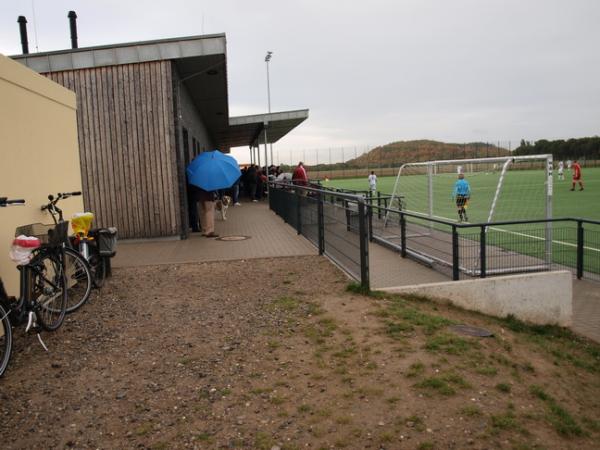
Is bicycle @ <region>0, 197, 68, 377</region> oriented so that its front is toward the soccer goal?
no

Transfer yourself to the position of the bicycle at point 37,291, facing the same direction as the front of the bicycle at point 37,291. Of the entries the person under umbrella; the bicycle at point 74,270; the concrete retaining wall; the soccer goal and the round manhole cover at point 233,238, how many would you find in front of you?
0

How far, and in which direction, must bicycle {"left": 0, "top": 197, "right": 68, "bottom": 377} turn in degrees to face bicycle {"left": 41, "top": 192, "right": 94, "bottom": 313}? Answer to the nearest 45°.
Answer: approximately 135° to its right

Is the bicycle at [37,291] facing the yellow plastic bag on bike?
no

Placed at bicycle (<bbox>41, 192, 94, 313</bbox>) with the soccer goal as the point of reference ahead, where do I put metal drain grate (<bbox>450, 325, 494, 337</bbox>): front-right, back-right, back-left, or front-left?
front-right

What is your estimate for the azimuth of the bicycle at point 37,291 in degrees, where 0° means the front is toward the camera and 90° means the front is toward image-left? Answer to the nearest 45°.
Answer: approximately 45°

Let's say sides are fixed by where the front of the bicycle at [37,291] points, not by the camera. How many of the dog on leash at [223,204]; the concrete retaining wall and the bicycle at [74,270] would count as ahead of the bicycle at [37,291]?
0

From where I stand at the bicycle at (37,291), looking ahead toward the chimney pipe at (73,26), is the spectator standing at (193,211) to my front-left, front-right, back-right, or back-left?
front-right

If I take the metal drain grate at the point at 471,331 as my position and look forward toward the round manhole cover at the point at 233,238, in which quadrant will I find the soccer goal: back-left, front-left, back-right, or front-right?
front-right

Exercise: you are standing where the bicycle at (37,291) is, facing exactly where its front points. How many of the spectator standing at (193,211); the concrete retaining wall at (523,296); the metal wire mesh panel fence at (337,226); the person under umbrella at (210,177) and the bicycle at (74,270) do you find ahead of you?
0

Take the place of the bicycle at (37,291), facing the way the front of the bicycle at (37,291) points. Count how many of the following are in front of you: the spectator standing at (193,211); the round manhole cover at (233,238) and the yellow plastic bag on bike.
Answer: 0

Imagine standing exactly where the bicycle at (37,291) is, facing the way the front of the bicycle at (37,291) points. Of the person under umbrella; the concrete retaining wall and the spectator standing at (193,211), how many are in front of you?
0

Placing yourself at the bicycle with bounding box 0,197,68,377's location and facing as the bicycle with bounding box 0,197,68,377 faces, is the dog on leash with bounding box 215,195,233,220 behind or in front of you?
behind

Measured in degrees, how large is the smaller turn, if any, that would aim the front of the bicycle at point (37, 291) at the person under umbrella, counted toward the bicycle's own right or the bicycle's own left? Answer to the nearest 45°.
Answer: approximately 180°

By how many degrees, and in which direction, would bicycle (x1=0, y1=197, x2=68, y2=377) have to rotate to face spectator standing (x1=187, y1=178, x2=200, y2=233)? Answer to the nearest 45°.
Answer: approximately 180°

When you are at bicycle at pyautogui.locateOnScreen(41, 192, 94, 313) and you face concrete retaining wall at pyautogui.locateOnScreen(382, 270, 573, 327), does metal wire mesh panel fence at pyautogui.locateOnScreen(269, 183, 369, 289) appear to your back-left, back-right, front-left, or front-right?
front-left
